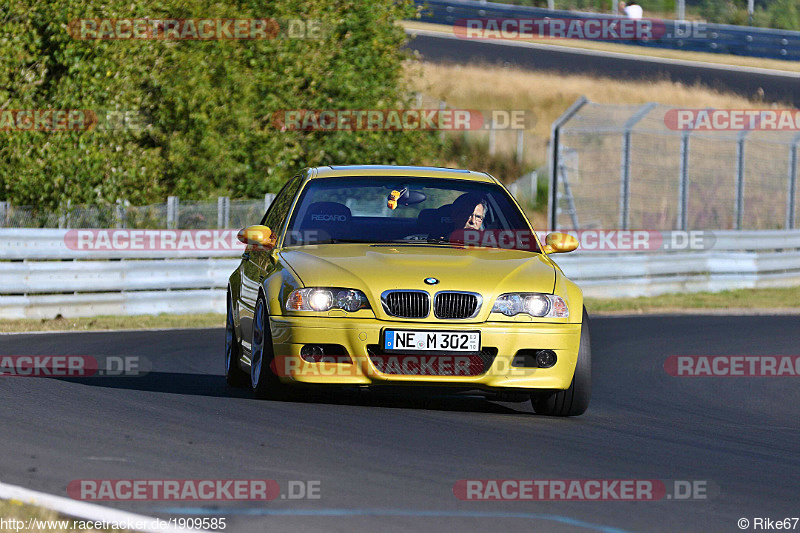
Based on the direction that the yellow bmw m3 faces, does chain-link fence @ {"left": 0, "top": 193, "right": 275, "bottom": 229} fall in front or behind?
behind

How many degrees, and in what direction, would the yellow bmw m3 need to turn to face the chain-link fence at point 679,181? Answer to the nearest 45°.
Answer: approximately 180°

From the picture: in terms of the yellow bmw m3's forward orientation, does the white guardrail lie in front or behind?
behind

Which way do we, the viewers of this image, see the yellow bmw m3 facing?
facing the viewer

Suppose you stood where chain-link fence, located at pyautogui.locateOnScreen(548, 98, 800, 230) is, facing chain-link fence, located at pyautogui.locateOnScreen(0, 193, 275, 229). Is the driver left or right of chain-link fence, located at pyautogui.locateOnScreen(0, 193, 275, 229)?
left
